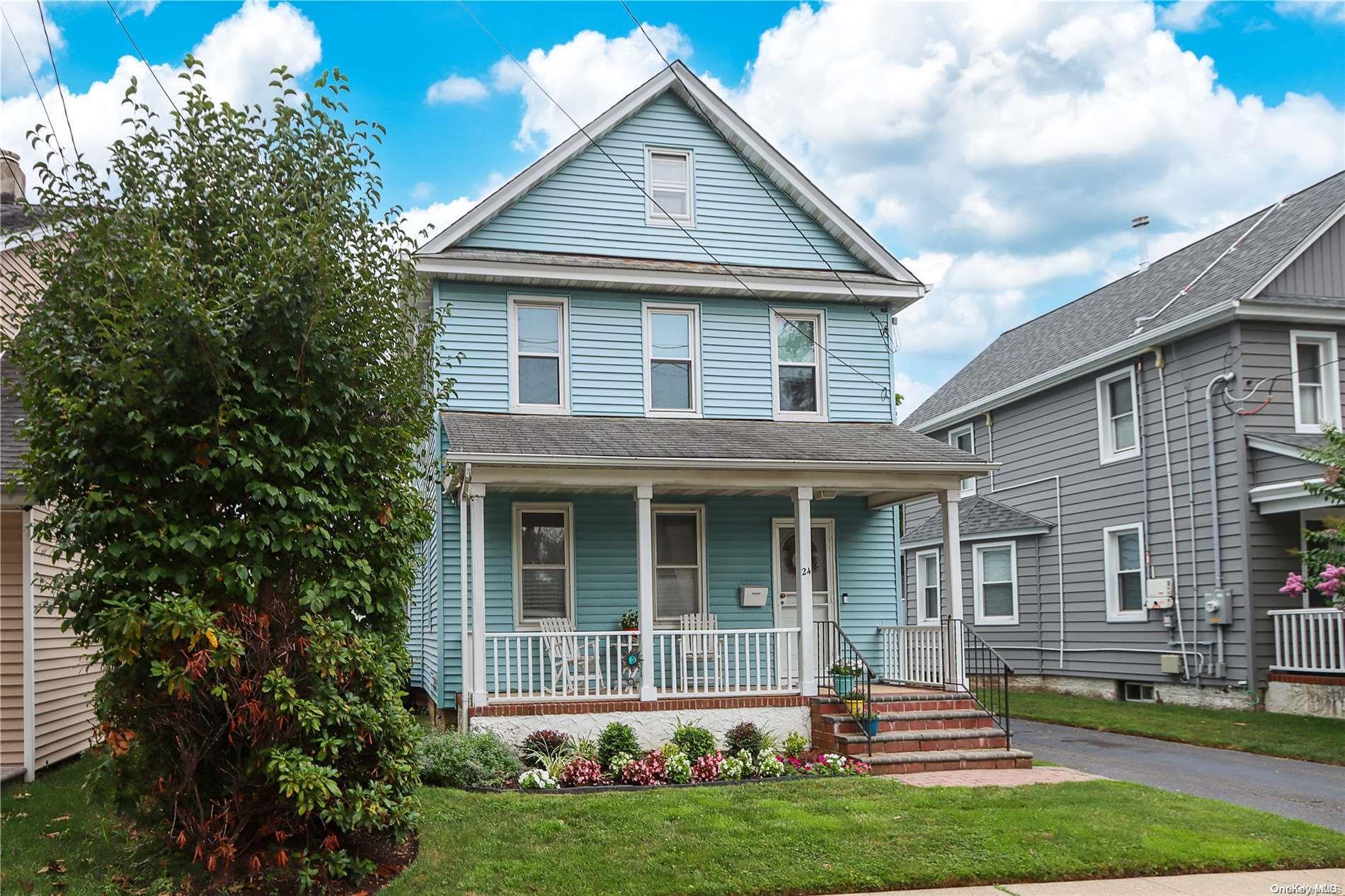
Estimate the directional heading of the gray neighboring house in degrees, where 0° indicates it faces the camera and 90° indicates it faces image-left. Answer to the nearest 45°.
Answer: approximately 315°

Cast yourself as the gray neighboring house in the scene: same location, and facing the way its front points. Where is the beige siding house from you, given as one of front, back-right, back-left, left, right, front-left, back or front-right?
right

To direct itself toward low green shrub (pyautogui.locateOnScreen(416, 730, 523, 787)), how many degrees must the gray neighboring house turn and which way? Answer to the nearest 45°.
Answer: approximately 90° to its right

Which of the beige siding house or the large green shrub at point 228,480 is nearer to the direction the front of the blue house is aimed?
the large green shrub

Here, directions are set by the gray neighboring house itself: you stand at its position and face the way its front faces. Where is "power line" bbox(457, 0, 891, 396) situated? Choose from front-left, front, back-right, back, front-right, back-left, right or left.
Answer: right

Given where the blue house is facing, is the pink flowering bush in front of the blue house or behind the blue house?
in front

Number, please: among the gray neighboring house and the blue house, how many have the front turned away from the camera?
0

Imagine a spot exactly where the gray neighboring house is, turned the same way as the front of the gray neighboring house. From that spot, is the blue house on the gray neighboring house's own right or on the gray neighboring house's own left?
on the gray neighboring house's own right

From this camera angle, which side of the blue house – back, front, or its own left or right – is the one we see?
front
